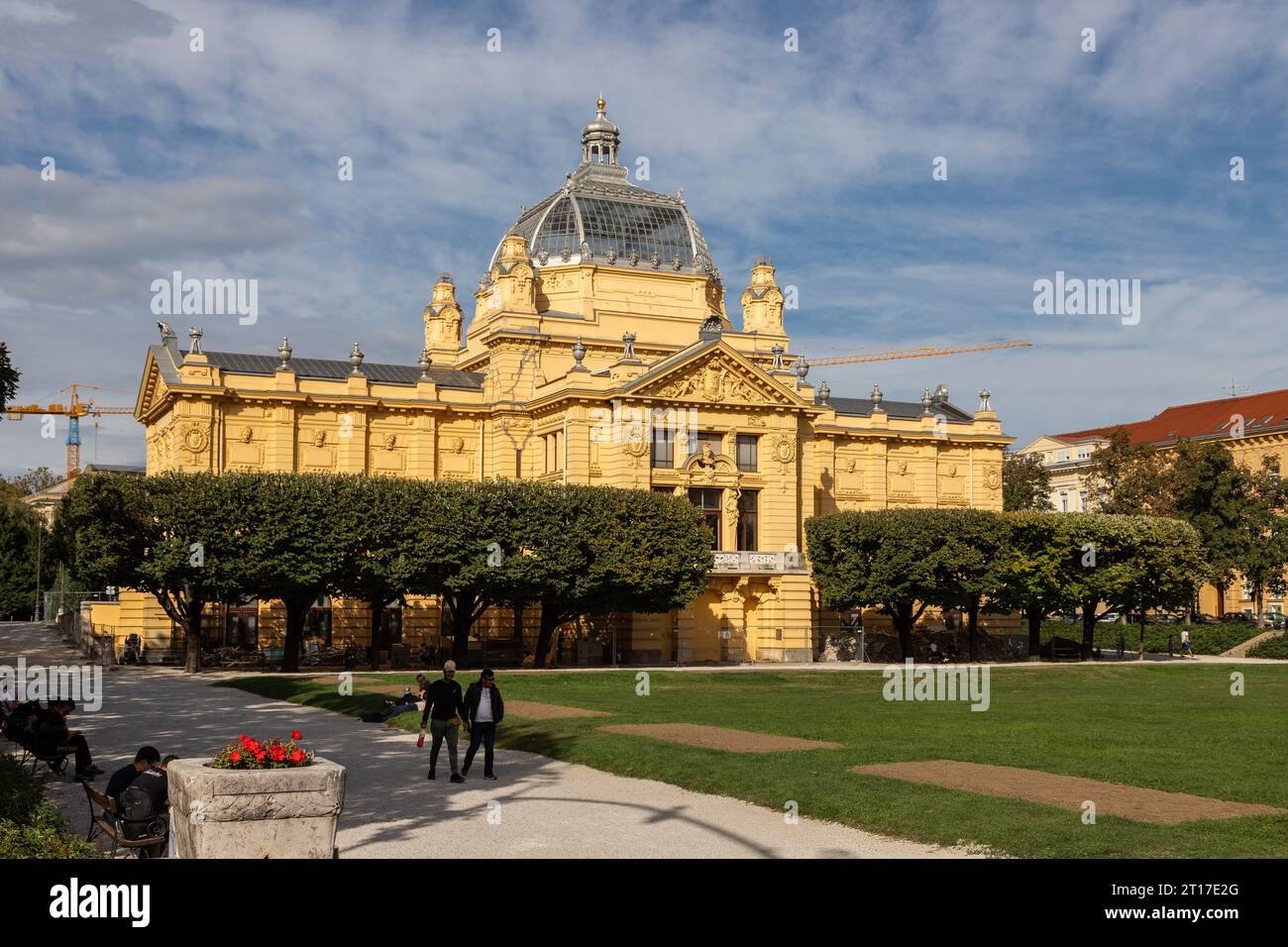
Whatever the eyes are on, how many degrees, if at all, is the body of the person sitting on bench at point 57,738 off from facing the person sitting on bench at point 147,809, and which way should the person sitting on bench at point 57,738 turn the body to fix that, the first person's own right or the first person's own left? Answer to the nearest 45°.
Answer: approximately 90° to the first person's own right

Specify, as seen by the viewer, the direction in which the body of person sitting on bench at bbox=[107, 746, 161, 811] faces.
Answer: to the viewer's right

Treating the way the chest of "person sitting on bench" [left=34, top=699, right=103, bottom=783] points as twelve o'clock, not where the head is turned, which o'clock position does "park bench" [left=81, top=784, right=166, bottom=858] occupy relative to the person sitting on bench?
The park bench is roughly at 3 o'clock from the person sitting on bench.

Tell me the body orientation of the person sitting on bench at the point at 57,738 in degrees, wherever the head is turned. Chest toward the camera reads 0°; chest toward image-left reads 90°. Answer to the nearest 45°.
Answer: approximately 270°
